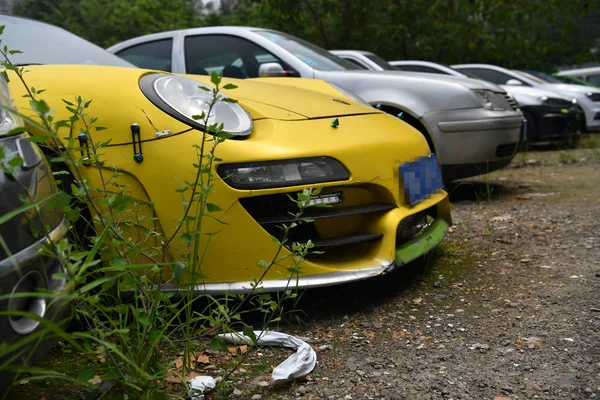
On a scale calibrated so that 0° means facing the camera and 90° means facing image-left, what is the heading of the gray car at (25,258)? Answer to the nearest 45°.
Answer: approximately 315°

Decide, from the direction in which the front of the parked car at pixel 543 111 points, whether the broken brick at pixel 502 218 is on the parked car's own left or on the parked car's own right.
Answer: on the parked car's own right

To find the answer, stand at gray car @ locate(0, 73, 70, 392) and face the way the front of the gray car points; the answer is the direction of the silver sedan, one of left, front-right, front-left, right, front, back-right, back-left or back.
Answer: left

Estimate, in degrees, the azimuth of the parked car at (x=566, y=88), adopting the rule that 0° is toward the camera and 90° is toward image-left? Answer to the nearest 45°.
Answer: approximately 315°

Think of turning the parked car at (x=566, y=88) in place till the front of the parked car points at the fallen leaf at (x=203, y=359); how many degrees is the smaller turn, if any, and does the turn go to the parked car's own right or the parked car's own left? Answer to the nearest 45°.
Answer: approximately 45° to the parked car's own right

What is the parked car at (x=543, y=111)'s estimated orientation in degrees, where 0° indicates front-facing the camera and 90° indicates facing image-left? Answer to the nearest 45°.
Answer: approximately 315°

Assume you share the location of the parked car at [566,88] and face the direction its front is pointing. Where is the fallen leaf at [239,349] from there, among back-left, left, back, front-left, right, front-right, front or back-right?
front-right

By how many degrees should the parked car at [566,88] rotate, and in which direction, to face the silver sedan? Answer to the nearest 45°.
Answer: approximately 45° to its right

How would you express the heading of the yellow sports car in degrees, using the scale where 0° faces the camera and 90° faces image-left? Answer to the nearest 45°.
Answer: approximately 315°

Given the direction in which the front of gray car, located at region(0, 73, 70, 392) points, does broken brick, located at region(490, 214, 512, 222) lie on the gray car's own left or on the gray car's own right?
on the gray car's own left

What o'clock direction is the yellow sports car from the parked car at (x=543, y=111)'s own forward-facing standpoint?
The yellow sports car is roughly at 2 o'clock from the parked car.
